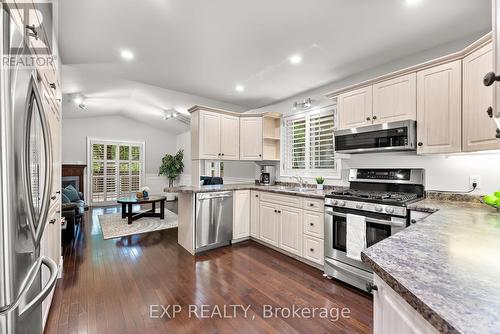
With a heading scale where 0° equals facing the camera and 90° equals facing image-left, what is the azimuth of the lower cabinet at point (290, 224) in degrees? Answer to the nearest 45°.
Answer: approximately 45°

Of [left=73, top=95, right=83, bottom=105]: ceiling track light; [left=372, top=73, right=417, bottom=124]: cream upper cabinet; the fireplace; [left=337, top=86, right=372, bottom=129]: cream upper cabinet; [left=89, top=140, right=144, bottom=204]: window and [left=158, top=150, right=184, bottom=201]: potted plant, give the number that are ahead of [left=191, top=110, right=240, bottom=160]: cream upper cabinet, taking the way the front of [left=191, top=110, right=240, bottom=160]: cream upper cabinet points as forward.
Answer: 2

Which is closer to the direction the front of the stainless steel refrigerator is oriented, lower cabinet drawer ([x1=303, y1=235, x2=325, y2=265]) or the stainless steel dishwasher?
the lower cabinet drawer

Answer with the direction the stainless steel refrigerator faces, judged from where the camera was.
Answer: facing to the right of the viewer

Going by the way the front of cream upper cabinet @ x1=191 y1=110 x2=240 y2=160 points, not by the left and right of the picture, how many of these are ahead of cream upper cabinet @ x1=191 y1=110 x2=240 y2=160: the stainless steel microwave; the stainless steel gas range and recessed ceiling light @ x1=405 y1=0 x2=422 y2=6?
3

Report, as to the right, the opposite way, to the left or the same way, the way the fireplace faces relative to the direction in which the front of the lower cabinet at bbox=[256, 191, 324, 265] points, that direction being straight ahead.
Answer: to the left

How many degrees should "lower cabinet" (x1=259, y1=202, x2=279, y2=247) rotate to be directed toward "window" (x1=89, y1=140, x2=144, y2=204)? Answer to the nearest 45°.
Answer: approximately 90° to its right

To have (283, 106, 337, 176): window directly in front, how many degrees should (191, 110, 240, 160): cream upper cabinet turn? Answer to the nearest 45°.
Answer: approximately 45° to its left

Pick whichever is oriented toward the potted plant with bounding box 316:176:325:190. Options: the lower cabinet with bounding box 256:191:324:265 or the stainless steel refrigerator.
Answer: the stainless steel refrigerator

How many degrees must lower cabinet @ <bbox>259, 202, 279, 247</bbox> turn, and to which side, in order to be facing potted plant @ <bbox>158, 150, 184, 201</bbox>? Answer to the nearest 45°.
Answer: approximately 90° to its right

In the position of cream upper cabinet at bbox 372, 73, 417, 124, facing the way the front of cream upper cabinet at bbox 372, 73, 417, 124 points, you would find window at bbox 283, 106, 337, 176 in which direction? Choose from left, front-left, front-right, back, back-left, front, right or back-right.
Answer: right
